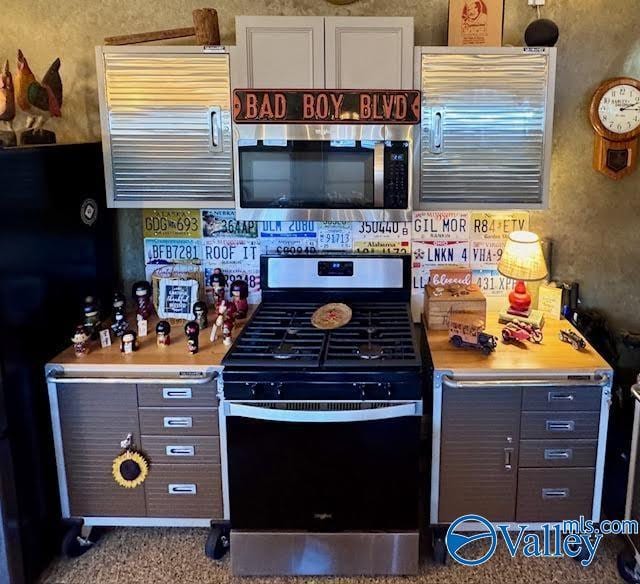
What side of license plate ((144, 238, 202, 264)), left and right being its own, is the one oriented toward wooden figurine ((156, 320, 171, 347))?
front

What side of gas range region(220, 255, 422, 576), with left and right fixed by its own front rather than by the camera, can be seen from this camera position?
front

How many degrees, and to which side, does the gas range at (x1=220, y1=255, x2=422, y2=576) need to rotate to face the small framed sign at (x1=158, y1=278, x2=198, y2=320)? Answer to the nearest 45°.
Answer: approximately 135° to its right

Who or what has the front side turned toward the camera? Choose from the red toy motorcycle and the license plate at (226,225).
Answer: the license plate

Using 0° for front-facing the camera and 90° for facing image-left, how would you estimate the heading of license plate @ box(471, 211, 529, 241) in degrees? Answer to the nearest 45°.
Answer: approximately 0°

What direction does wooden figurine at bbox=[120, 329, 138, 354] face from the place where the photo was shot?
facing the viewer

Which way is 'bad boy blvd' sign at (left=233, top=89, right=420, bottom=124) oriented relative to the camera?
toward the camera

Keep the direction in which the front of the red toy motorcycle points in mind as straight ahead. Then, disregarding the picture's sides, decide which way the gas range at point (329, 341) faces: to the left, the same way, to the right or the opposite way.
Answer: to the right

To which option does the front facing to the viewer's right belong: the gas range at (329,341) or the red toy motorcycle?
the red toy motorcycle

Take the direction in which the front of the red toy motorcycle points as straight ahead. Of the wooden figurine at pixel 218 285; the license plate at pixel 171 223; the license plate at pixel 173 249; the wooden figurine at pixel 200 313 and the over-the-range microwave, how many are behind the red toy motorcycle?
5
